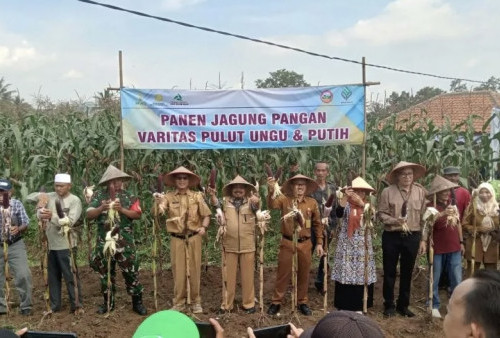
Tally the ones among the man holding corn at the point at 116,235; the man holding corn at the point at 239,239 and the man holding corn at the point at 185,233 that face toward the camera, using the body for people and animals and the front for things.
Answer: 3

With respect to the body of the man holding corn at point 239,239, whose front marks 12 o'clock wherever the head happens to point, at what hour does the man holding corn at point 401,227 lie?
the man holding corn at point 401,227 is roughly at 9 o'clock from the man holding corn at point 239,239.

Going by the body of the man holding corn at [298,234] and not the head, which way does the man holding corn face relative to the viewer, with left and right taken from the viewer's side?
facing the viewer

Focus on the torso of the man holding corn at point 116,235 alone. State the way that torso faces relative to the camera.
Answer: toward the camera

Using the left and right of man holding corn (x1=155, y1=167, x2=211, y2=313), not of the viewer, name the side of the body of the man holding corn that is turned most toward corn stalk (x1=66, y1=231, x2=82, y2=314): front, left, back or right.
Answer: right

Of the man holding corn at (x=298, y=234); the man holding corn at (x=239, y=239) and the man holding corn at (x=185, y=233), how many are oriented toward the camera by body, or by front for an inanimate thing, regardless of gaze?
3

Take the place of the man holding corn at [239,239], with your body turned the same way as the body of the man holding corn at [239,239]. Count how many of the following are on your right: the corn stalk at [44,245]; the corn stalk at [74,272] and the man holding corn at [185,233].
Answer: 3

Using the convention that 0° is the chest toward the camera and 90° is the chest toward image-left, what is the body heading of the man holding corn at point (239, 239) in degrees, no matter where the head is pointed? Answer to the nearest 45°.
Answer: approximately 0°

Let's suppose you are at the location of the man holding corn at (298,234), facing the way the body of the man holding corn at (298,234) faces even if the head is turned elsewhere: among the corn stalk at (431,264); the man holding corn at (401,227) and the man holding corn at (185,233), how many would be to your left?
2

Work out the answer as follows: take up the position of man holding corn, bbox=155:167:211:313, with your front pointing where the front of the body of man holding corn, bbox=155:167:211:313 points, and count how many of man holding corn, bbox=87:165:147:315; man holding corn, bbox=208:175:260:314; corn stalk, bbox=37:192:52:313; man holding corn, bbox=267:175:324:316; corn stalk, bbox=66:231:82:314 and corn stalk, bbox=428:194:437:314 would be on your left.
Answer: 3

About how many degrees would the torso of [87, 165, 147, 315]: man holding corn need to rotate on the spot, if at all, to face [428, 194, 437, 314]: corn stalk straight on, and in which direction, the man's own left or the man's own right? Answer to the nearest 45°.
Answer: approximately 90° to the man's own left
